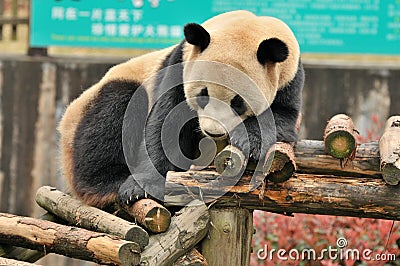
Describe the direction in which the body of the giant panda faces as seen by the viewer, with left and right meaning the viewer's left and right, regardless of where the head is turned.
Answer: facing the viewer and to the right of the viewer

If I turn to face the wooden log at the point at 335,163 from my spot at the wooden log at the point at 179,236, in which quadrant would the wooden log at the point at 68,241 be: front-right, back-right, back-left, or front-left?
back-left

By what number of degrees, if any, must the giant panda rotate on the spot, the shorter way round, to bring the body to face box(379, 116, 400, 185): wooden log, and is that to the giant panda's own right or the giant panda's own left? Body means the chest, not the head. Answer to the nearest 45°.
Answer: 0° — it already faces it

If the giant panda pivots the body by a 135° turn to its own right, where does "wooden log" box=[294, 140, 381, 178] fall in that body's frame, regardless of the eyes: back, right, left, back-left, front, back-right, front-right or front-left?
back
